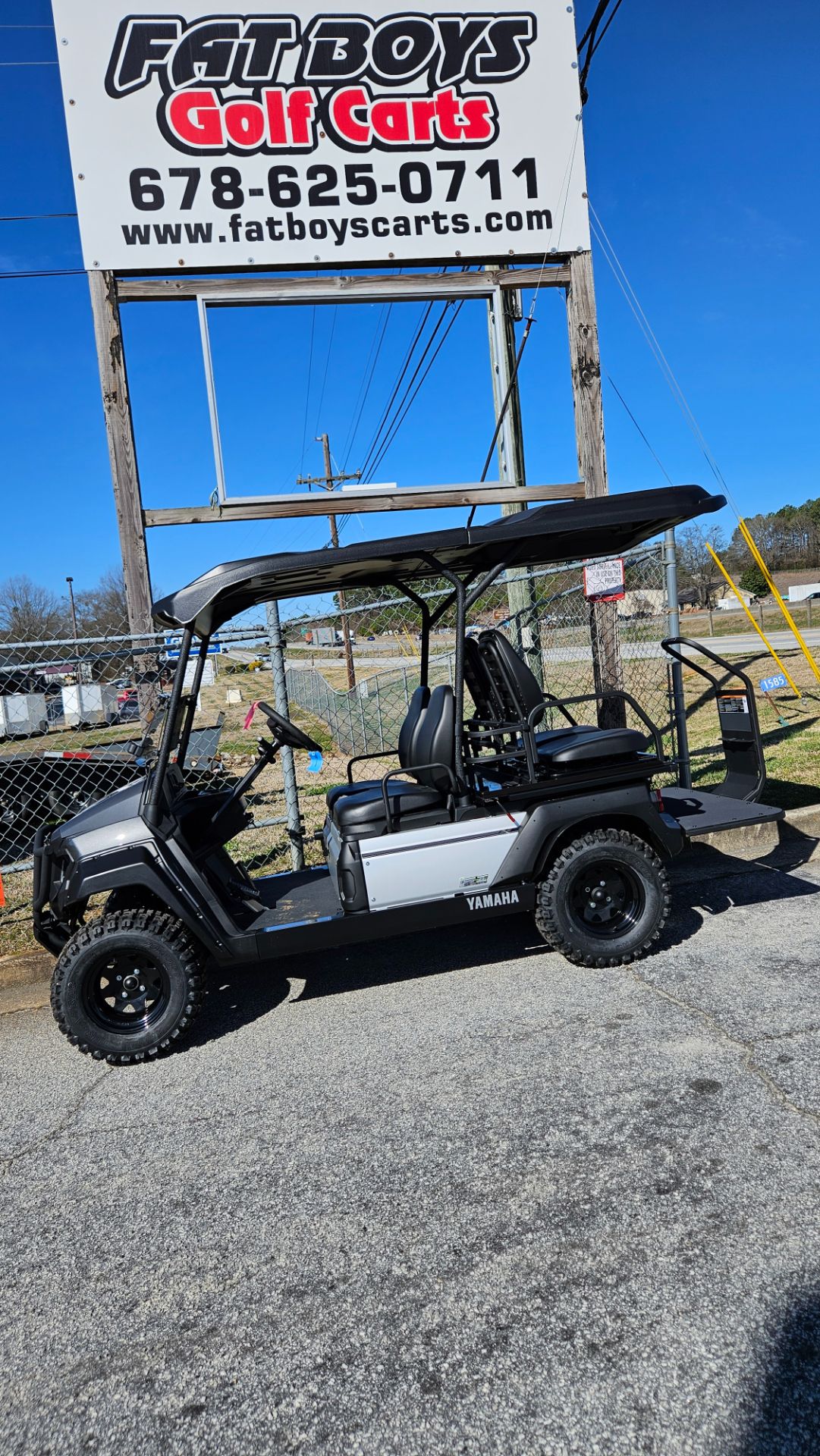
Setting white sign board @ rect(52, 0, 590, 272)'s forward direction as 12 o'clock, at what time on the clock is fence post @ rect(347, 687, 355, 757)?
The fence post is roughly at 6 o'clock from the white sign board.

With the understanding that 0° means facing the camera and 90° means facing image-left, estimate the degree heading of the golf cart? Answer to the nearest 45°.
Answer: approximately 90°

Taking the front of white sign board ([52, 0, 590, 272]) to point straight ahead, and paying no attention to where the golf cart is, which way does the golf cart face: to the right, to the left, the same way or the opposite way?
to the right

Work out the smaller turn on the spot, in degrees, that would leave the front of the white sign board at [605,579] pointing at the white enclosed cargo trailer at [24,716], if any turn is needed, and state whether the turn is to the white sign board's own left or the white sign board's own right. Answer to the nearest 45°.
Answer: approximately 135° to the white sign board's own right

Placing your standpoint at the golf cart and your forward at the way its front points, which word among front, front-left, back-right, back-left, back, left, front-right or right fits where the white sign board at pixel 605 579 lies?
back-right

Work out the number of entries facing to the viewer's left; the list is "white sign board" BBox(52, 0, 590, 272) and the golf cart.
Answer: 1

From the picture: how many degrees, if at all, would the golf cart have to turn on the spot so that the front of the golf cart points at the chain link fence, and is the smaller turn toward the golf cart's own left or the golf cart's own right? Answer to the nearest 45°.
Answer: approximately 90° to the golf cart's own right

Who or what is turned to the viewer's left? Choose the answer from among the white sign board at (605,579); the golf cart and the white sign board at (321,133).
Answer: the golf cart

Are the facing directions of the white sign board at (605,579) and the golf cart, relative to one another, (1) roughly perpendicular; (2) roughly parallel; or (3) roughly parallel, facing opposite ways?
roughly perpendicular
